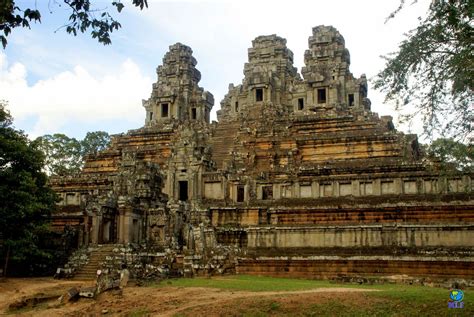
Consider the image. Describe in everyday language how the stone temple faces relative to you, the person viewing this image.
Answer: facing the viewer and to the left of the viewer

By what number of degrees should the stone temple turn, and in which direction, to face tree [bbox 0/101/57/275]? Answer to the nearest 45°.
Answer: approximately 45° to its right
